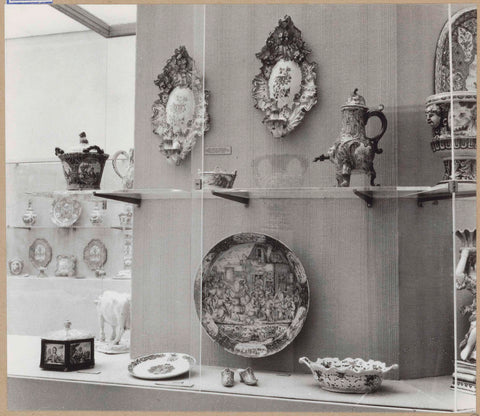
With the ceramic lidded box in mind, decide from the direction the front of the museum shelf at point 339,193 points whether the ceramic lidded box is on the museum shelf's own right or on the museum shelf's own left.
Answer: on the museum shelf's own right

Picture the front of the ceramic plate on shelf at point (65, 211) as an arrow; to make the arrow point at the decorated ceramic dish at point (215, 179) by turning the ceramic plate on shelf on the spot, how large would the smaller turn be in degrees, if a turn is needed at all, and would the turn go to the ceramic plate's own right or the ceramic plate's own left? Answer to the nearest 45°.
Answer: approximately 45° to the ceramic plate's own left

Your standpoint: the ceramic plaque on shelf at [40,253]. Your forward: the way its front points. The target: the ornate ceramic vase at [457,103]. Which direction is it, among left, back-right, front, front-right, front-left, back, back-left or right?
front-left

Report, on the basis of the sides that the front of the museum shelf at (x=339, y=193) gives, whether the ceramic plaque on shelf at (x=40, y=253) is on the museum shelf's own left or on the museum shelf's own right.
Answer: on the museum shelf's own right

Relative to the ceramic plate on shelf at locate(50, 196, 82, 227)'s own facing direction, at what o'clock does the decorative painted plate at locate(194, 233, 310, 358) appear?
The decorative painted plate is roughly at 10 o'clock from the ceramic plate on shelf.

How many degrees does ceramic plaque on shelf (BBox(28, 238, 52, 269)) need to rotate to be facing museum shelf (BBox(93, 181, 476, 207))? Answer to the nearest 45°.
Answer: approximately 45° to its left

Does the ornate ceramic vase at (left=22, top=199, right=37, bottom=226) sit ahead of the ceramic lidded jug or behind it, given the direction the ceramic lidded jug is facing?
ahead

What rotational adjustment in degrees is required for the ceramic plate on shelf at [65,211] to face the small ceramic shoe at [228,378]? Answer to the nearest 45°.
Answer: approximately 45° to its left

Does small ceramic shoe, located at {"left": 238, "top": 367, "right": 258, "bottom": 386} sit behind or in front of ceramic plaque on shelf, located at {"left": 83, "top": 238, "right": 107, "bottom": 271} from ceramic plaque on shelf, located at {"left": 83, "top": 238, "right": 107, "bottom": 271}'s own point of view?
in front

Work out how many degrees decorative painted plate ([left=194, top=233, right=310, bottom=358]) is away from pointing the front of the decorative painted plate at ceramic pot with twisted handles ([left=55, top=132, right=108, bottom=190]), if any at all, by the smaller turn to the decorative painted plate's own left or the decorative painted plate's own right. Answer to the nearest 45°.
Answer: approximately 90° to the decorative painted plate's own right

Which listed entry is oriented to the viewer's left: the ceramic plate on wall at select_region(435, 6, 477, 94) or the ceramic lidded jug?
the ceramic lidded jug

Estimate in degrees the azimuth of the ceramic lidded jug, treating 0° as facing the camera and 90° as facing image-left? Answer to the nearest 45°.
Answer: approximately 90°
